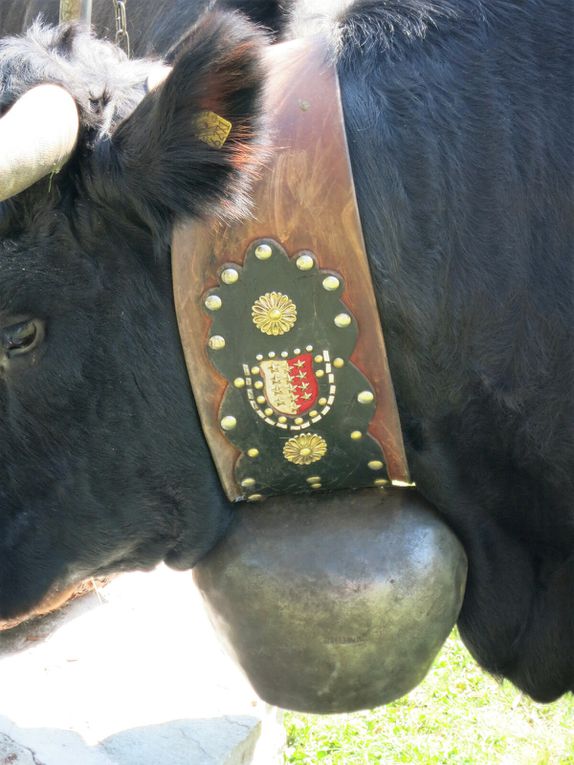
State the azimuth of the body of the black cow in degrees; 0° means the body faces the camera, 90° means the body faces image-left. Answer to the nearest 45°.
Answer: approximately 90°
